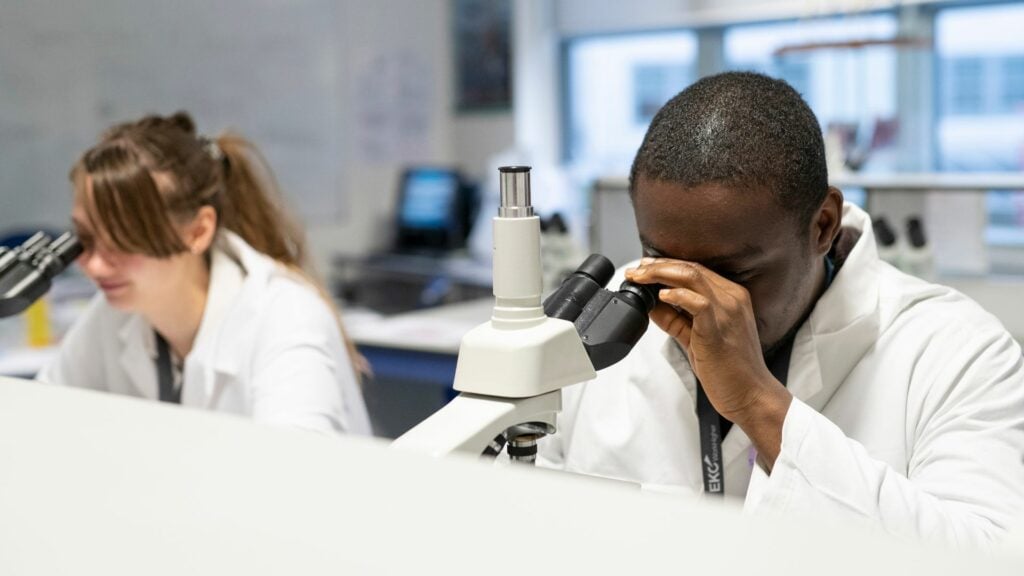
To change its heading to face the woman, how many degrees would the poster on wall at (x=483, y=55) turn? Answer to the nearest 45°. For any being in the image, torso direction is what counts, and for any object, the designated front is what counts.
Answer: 0° — it already faces them

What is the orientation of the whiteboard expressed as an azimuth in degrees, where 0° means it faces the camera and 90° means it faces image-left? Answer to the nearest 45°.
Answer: approximately 0°

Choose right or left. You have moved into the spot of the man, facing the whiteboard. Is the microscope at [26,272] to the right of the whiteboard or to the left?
left

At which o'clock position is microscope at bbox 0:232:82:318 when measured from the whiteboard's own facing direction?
The microscope is roughly at 12 o'clock from the whiteboard.

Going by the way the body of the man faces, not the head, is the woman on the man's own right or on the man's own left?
on the man's own right

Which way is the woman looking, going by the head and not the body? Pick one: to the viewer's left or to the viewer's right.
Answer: to the viewer's left
